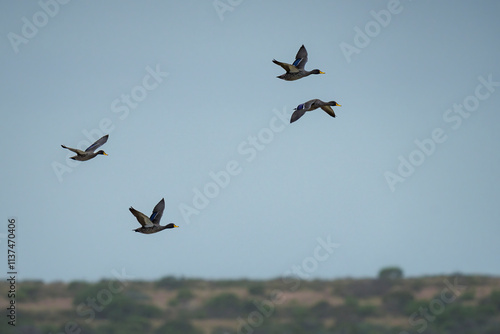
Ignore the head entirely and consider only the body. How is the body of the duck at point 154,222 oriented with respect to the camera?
to the viewer's right

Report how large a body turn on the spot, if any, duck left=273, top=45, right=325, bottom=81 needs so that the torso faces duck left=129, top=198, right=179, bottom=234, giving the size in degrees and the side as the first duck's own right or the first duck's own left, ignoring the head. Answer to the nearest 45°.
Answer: approximately 180°

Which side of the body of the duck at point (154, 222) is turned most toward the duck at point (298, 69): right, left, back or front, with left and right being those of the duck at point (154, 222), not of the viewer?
front

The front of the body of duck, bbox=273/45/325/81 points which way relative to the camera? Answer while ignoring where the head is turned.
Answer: to the viewer's right

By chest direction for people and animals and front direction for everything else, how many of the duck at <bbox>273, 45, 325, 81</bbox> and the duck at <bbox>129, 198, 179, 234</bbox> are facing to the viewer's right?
2
